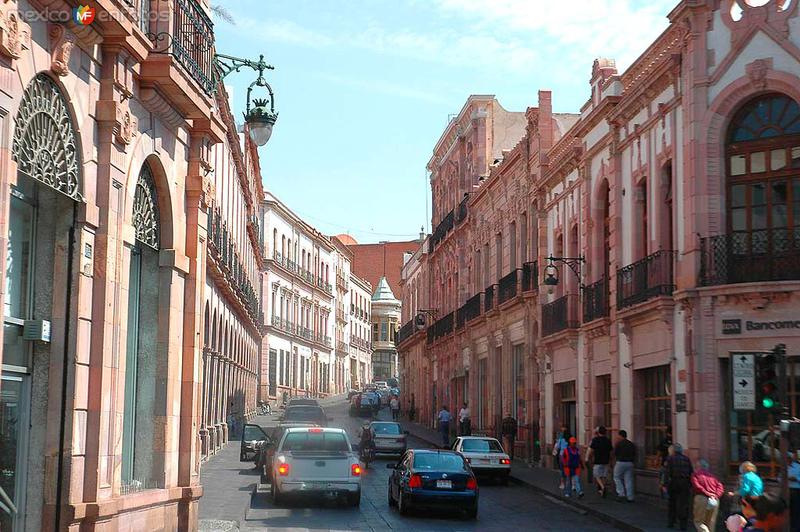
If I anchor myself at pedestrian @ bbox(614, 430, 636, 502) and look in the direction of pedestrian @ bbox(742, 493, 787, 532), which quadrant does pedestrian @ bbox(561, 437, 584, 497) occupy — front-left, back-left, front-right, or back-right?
back-right

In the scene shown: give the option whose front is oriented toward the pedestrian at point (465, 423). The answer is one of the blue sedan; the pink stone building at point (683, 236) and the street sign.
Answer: the blue sedan

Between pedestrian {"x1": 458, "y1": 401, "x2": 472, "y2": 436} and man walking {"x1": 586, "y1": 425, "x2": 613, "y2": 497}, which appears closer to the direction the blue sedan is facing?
the pedestrian

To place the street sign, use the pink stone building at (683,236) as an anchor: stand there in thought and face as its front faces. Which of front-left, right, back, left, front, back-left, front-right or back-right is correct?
front-left

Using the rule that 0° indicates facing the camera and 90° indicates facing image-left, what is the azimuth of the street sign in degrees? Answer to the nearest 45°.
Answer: approximately 0°

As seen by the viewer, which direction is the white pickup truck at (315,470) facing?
away from the camera

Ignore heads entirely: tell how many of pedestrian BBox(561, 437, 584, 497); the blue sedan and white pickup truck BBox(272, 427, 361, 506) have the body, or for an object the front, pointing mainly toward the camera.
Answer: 1

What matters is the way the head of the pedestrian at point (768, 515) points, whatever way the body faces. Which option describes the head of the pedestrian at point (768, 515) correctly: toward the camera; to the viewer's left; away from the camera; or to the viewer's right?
away from the camera

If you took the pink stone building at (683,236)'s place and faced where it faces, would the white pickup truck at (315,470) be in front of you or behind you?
in front

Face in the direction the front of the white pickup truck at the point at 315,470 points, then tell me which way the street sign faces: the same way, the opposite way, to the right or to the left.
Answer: the opposite way
